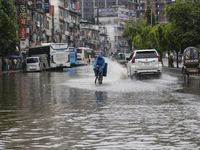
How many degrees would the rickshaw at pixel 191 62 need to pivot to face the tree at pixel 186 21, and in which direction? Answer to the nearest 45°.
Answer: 0° — it already faces it

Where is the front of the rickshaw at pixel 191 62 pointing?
away from the camera

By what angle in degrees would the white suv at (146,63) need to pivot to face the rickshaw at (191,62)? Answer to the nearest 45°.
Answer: approximately 45° to its right

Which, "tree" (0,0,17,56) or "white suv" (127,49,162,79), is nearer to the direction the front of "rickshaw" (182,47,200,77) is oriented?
the tree
